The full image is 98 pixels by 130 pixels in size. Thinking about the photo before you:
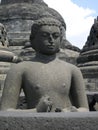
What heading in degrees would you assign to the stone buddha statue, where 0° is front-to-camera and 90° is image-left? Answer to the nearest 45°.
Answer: approximately 315°

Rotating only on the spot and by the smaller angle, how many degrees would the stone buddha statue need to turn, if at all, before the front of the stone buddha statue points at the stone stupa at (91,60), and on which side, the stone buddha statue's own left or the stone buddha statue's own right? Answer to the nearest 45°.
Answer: approximately 135° to the stone buddha statue's own left
